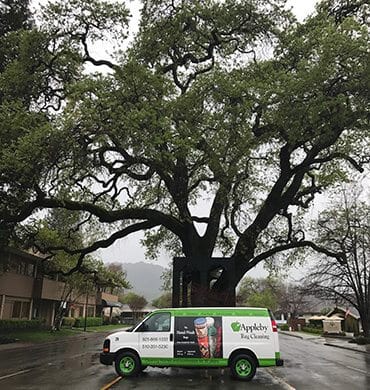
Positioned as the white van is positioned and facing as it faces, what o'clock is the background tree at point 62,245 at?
The background tree is roughly at 2 o'clock from the white van.

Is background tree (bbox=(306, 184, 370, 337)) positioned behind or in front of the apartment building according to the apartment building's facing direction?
in front

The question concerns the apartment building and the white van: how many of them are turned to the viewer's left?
1

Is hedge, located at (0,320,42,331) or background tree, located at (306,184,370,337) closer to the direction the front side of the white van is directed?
the hedge

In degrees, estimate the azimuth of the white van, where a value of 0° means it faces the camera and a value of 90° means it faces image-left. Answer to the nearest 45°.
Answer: approximately 90°

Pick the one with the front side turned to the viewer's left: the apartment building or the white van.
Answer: the white van

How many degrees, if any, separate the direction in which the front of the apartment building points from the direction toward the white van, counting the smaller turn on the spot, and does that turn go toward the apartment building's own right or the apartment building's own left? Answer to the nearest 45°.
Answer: approximately 45° to the apartment building's own right

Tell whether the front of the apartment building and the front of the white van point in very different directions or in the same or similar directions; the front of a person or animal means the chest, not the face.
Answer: very different directions

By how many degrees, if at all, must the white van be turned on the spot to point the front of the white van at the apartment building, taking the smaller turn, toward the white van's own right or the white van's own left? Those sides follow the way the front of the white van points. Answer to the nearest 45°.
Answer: approximately 45° to the white van's own right

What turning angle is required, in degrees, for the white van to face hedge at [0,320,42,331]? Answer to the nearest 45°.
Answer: approximately 45° to its right
